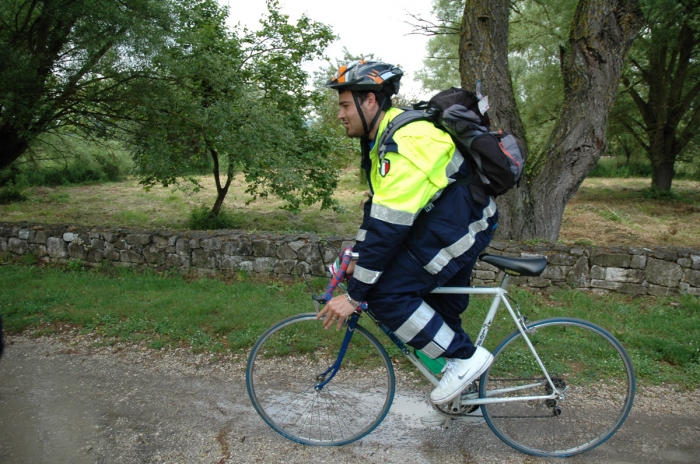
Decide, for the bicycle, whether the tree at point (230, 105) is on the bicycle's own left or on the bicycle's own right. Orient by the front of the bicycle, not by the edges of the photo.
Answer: on the bicycle's own right

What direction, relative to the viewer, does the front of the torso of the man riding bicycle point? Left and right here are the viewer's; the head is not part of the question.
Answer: facing to the left of the viewer

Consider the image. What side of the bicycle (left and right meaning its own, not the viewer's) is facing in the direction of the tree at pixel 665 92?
right

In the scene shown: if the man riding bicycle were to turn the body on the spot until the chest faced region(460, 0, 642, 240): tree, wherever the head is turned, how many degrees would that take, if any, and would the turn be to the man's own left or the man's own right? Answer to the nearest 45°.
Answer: approximately 135° to the man's own right

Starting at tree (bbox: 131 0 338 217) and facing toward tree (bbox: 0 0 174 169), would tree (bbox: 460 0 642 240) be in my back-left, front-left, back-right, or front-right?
back-left

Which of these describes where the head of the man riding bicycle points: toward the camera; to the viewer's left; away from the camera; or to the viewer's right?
to the viewer's left

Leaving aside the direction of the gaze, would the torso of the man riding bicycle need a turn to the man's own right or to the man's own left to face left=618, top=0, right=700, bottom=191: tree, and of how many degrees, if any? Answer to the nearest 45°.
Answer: approximately 135° to the man's own right

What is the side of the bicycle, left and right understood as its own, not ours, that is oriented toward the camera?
left

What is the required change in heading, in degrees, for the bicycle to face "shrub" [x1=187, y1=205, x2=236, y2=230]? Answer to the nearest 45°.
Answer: approximately 45° to its right

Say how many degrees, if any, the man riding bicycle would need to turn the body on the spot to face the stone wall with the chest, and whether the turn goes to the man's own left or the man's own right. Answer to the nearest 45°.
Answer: approximately 45° to the man's own right
